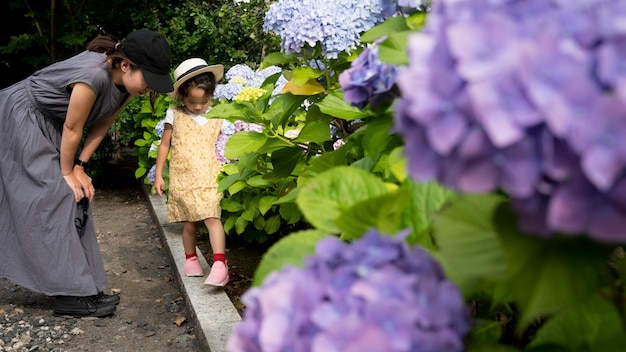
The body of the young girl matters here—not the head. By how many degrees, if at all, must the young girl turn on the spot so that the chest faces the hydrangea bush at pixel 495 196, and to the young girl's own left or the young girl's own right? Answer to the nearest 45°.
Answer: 0° — they already face it

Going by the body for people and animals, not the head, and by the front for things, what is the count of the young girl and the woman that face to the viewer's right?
1

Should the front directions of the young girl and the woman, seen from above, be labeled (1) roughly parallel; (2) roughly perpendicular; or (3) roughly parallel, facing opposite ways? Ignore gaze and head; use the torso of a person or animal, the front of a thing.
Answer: roughly perpendicular

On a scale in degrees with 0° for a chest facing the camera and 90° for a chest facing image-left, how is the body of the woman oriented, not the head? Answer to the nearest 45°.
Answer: approximately 270°

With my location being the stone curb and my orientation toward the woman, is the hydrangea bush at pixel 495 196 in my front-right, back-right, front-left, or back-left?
back-left

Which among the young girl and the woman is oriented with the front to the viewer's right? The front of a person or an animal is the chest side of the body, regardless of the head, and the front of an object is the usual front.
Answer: the woman

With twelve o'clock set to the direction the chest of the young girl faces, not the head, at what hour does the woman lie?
The woman is roughly at 2 o'clock from the young girl.

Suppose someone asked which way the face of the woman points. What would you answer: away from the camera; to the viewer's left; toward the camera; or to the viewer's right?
to the viewer's right

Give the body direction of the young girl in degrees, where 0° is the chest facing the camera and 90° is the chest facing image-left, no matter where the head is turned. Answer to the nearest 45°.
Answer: approximately 0°

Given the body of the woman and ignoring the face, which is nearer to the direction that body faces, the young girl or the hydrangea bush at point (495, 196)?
the young girl
